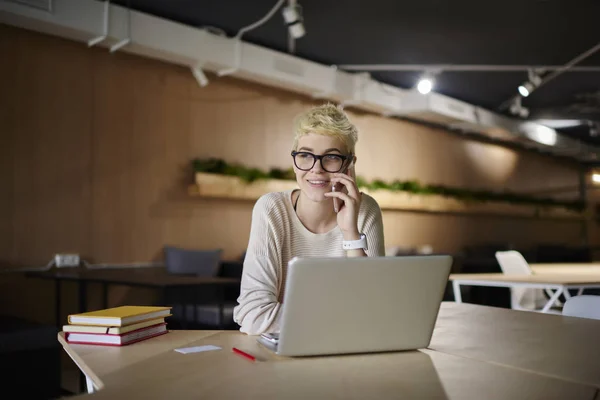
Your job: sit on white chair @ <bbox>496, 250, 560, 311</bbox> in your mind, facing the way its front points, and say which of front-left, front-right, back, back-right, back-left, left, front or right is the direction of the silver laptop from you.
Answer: front-right

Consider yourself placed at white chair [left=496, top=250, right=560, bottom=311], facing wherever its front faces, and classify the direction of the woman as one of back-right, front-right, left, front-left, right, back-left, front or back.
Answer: front-right

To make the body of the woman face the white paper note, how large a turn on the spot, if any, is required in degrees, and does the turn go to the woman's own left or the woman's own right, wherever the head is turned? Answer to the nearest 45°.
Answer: approximately 45° to the woman's own right

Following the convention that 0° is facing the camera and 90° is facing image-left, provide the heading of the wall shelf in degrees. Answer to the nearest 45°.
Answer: approximately 315°

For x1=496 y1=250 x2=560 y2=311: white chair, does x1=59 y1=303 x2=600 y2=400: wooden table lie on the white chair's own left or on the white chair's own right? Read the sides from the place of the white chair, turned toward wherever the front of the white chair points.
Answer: on the white chair's own right

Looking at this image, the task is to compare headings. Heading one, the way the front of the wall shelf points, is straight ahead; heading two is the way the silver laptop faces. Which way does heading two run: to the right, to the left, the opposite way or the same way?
the opposite way

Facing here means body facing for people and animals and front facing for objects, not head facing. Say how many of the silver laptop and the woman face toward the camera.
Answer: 1

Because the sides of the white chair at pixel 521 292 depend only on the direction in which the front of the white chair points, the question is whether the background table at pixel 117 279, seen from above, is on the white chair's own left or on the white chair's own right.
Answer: on the white chair's own right

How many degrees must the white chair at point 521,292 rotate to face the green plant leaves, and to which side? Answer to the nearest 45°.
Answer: approximately 180°

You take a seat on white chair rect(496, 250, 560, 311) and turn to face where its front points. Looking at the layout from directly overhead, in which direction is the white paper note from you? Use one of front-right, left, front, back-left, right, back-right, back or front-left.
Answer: front-right

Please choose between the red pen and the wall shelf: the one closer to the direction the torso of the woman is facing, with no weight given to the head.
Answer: the red pen

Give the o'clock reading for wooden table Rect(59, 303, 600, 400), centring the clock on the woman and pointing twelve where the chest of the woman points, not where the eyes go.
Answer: The wooden table is roughly at 12 o'clock from the woman.

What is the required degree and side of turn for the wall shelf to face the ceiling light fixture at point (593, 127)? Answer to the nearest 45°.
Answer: approximately 90° to its left

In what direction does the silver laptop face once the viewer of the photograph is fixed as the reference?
facing away from the viewer and to the left of the viewer

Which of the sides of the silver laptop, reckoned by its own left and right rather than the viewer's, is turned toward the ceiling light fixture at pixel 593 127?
front

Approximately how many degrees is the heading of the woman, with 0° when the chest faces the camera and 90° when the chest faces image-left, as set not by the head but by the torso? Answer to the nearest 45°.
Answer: approximately 0°
